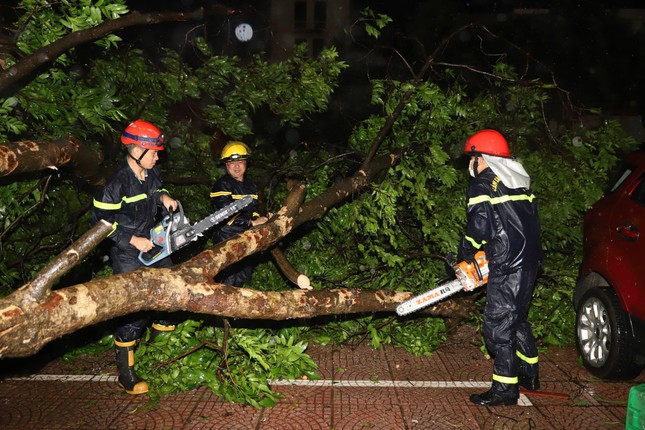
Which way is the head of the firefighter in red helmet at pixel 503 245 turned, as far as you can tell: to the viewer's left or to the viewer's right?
to the viewer's left

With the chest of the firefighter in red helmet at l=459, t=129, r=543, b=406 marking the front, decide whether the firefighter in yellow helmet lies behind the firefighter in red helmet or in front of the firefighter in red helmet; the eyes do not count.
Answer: in front

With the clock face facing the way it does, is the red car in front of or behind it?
in front

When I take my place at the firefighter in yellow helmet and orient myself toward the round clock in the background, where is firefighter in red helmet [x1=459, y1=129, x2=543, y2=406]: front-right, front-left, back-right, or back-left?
back-right

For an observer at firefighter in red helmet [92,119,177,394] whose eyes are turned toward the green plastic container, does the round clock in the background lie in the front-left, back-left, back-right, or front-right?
back-left

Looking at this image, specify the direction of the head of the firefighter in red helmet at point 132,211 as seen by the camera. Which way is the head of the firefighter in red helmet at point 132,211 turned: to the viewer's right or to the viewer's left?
to the viewer's right

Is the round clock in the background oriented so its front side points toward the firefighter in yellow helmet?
yes

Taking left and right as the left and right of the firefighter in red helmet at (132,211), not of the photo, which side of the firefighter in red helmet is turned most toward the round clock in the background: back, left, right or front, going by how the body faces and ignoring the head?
left
